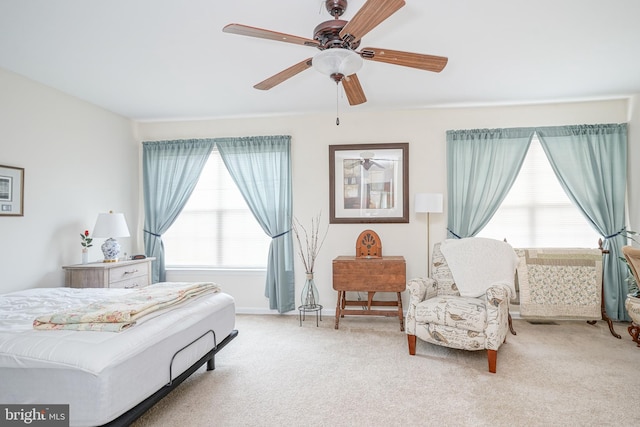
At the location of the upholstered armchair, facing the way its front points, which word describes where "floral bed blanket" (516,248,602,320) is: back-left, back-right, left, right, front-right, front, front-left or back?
back

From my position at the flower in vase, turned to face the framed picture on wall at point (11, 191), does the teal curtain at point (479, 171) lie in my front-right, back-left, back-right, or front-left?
back-left

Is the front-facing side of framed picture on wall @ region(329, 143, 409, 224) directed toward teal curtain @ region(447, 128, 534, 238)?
no

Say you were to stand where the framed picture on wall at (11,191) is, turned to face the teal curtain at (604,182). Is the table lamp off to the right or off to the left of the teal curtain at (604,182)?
left

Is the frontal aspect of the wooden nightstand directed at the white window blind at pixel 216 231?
no

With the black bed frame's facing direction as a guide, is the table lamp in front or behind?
behind

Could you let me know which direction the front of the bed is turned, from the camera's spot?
facing the viewer and to the right of the viewer

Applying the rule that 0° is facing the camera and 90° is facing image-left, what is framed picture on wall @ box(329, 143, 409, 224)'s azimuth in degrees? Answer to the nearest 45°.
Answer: approximately 0°

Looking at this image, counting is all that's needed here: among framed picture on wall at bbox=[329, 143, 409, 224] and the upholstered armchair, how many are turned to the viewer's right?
0

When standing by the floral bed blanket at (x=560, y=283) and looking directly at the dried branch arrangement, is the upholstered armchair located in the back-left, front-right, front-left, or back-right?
front-left

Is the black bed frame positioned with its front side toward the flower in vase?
no

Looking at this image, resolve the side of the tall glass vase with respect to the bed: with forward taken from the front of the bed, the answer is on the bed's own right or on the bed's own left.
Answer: on the bed's own left

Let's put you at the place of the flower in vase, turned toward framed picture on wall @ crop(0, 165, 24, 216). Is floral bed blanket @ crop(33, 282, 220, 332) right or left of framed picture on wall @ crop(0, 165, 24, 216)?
left

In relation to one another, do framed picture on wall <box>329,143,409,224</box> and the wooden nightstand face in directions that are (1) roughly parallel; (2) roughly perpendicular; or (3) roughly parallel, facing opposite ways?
roughly perpendicular

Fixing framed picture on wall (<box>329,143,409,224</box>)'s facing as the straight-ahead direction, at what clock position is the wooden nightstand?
The wooden nightstand is roughly at 2 o'clock from the framed picture on wall.

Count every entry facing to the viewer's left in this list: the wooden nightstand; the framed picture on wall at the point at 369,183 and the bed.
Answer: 0

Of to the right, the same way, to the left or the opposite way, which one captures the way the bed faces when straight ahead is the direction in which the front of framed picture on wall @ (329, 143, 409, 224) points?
to the left

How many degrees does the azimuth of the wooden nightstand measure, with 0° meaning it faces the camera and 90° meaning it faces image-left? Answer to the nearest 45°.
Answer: approximately 315°
